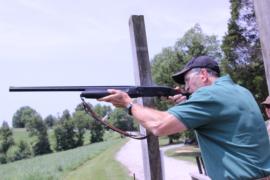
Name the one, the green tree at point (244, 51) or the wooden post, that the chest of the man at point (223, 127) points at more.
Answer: the wooden post

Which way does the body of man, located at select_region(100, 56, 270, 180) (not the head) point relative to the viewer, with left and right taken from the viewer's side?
facing away from the viewer and to the left of the viewer

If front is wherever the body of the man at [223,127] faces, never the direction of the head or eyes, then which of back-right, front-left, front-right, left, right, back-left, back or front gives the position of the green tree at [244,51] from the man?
front-right

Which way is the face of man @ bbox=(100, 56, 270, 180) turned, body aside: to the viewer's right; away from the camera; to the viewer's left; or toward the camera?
to the viewer's left

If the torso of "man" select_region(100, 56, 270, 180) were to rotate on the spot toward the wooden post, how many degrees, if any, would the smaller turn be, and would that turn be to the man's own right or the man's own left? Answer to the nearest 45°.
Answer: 0° — they already face it
